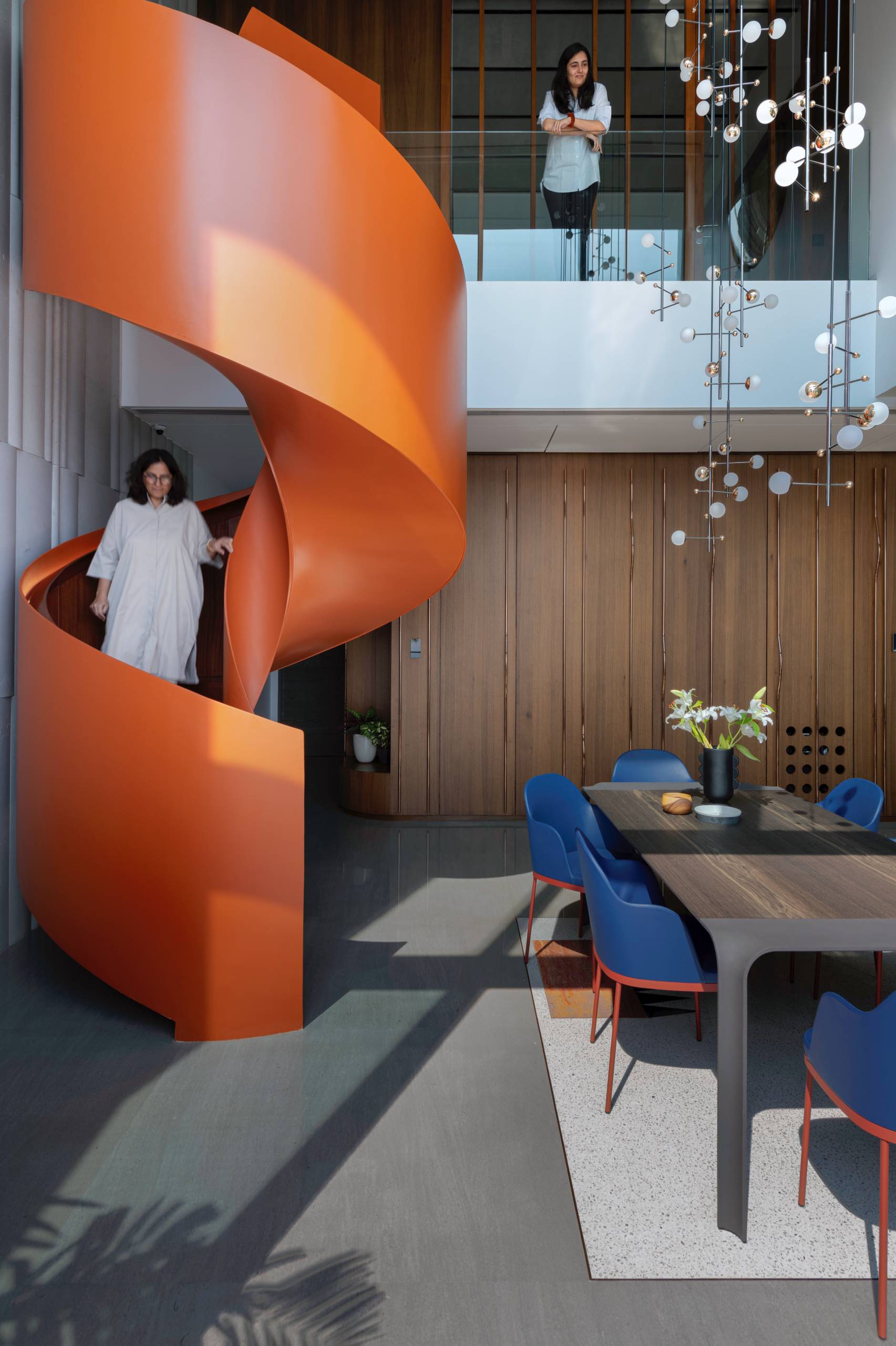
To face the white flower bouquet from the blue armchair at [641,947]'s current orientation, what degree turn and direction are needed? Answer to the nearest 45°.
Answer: approximately 90° to its left

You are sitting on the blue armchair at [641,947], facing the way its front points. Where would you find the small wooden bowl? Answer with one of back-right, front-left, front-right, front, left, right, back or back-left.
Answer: left

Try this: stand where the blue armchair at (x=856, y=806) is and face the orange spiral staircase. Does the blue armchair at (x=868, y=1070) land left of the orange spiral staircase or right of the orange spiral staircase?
left

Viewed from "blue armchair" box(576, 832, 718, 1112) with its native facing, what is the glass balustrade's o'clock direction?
The glass balustrade is roughly at 9 o'clock from the blue armchair.

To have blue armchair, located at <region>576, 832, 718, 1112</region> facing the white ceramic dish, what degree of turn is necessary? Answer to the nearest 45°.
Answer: approximately 90° to its left

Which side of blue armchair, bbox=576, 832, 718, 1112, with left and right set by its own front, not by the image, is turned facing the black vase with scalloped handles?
left

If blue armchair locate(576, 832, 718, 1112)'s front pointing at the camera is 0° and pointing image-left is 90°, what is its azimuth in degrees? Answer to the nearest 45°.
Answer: approximately 270°

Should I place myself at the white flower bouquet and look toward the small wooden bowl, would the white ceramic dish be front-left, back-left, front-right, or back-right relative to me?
front-left

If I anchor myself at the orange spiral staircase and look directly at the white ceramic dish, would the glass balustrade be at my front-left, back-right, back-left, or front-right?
front-left
